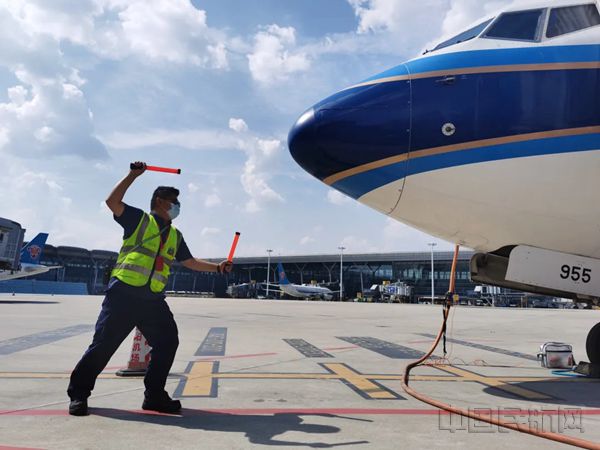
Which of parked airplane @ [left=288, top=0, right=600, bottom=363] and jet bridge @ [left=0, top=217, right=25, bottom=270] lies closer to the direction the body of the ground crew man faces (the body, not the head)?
the parked airplane

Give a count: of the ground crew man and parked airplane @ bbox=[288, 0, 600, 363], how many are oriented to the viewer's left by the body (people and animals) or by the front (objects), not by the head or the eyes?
1

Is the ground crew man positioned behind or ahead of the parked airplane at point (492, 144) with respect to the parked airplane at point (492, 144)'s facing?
ahead

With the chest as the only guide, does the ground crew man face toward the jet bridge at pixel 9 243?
no

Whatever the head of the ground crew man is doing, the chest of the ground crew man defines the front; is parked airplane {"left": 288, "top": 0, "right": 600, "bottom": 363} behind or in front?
in front

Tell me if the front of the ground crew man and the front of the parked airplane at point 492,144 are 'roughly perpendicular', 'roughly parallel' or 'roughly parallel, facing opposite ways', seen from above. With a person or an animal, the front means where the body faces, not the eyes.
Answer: roughly parallel, facing opposite ways

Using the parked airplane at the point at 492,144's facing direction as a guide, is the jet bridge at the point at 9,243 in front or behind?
in front

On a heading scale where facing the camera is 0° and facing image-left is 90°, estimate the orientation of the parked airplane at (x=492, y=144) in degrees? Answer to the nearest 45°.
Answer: approximately 90°

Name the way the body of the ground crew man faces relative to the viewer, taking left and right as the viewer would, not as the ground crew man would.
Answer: facing the viewer and to the right of the viewer

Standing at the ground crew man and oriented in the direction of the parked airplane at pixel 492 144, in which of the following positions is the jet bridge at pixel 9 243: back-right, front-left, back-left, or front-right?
back-left
